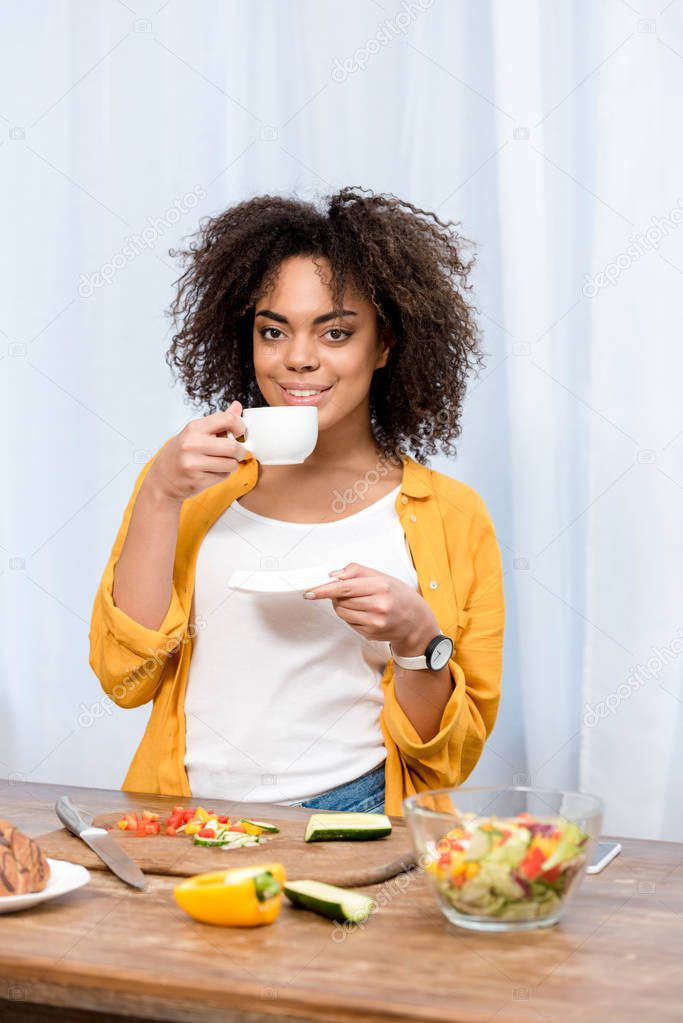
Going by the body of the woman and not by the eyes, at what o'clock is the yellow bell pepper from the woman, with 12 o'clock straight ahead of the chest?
The yellow bell pepper is roughly at 12 o'clock from the woman.

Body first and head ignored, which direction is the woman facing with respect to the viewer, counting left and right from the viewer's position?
facing the viewer

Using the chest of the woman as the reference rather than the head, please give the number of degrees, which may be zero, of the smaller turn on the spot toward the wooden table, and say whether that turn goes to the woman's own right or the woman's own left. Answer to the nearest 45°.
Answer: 0° — they already face it

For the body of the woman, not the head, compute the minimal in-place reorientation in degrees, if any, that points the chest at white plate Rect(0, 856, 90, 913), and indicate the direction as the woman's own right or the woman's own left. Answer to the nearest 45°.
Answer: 0° — they already face it

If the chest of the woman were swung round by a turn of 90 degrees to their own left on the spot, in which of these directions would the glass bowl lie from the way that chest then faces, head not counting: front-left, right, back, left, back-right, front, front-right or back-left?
right

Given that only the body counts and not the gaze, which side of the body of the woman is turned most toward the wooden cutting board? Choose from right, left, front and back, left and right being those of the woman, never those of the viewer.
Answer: front

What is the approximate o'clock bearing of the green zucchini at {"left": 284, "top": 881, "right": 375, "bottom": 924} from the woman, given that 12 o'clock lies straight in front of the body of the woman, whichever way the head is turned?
The green zucchini is roughly at 12 o'clock from the woman.

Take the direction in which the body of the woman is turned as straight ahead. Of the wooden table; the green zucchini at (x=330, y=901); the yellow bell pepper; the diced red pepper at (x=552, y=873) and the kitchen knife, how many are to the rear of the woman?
0

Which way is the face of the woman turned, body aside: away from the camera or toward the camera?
toward the camera
